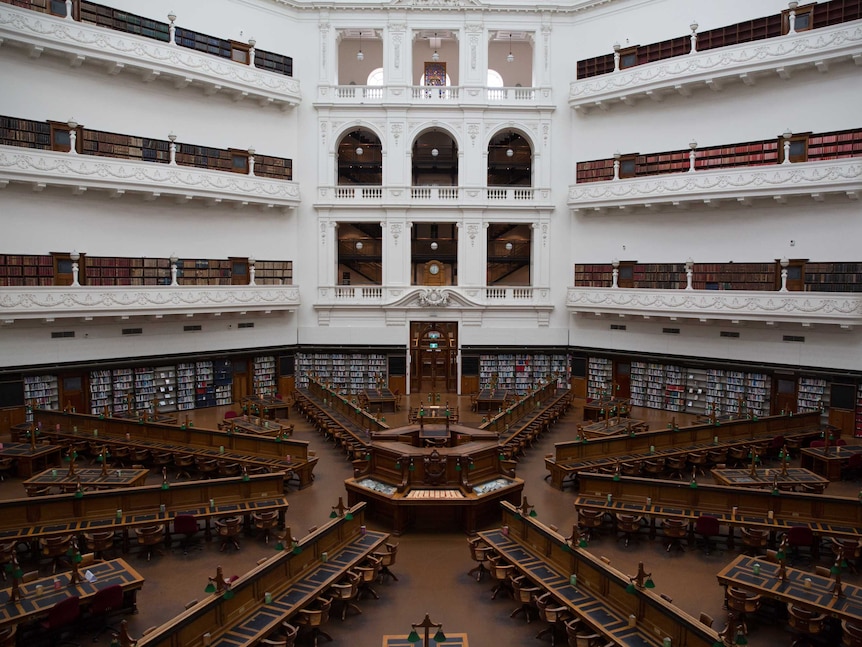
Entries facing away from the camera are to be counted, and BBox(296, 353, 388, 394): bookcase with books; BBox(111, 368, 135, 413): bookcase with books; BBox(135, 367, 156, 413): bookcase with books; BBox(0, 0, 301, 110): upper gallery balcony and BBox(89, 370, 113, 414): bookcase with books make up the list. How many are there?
0

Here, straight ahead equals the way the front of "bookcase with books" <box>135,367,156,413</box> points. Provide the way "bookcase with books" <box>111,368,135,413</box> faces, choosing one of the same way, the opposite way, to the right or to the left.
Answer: the same way

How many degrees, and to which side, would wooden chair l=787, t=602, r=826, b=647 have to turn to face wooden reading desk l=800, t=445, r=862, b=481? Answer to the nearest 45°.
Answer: approximately 45° to its left

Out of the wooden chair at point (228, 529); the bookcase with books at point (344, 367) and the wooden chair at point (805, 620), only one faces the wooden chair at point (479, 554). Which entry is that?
the bookcase with books

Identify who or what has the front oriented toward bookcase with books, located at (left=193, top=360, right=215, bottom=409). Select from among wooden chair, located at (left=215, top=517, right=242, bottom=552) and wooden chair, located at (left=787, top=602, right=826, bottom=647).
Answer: wooden chair, located at (left=215, top=517, right=242, bottom=552)

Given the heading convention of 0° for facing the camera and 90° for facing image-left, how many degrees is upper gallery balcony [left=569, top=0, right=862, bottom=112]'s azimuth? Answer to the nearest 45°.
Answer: approximately 45°

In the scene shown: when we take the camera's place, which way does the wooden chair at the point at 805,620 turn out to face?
facing away from the viewer and to the right of the viewer

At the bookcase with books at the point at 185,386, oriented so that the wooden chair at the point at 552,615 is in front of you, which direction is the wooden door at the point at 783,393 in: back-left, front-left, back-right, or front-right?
front-left

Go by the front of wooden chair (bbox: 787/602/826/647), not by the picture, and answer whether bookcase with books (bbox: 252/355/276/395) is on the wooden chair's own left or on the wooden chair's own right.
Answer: on the wooden chair's own left

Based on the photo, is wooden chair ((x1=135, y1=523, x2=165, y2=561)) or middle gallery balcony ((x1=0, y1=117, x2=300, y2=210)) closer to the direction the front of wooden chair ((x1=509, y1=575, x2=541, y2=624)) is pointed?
the middle gallery balcony

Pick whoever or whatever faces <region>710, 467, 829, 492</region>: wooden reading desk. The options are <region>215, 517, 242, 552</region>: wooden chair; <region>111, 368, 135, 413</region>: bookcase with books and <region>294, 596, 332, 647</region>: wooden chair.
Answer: the bookcase with books

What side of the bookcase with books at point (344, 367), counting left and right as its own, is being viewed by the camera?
front

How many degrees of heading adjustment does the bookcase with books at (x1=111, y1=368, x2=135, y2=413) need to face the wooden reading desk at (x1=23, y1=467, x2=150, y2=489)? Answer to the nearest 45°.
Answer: approximately 45° to its right

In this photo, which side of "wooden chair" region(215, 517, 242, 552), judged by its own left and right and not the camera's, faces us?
back

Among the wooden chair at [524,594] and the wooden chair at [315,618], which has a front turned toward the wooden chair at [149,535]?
the wooden chair at [315,618]

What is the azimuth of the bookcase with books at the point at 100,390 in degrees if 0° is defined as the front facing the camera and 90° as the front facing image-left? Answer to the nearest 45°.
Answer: approximately 315°

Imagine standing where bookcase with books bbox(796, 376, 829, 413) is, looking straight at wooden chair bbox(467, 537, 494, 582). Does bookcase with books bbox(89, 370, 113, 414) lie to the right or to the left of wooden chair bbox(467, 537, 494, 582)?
right

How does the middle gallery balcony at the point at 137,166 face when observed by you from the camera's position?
facing the viewer and to the right of the viewer

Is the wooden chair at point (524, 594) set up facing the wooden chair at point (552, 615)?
no

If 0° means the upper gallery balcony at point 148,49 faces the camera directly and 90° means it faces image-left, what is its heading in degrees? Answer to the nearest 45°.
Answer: approximately 315°

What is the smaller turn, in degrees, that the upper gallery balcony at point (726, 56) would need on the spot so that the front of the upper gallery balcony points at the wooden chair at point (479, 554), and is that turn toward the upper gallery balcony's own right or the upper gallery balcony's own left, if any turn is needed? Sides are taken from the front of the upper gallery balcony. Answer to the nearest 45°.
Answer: approximately 45° to the upper gallery balcony's own left

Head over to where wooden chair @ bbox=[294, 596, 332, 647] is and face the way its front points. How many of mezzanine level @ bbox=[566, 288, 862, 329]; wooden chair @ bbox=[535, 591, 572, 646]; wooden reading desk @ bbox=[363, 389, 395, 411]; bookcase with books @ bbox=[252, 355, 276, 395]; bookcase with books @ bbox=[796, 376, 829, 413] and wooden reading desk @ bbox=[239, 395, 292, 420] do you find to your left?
0

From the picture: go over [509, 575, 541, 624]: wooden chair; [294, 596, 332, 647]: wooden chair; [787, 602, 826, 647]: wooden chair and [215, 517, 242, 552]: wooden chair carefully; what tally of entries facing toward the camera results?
0
